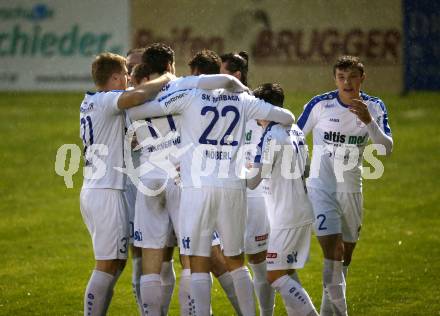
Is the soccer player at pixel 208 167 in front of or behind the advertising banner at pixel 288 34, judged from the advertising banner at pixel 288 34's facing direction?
in front

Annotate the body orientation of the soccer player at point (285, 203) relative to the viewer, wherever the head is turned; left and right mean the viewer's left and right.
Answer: facing away from the viewer and to the left of the viewer

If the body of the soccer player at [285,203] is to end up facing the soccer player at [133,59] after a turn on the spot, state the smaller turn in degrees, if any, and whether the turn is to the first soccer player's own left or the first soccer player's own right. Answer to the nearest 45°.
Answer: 0° — they already face them

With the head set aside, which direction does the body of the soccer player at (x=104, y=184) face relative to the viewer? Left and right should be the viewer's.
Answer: facing away from the viewer and to the right of the viewer

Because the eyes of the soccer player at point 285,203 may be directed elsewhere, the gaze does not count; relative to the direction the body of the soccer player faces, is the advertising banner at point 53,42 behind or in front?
in front

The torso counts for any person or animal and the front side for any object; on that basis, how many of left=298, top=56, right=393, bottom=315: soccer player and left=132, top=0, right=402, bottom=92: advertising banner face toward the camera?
2

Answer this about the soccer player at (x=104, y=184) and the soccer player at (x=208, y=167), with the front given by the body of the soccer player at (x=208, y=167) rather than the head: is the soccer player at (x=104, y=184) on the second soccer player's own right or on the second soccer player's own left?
on the second soccer player's own left

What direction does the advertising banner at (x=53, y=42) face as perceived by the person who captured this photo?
facing the viewer

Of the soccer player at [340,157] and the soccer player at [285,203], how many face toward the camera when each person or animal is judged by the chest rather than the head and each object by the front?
1

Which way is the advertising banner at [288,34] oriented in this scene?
toward the camera

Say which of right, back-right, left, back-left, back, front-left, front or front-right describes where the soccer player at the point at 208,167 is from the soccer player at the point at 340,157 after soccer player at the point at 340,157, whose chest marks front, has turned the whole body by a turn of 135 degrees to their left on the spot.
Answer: back

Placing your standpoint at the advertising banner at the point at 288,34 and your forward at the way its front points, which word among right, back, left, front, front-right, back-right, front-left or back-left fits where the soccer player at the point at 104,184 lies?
front

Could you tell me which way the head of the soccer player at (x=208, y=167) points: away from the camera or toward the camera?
away from the camera

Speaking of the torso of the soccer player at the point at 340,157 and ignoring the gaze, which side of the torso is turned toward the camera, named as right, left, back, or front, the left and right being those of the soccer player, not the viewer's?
front
